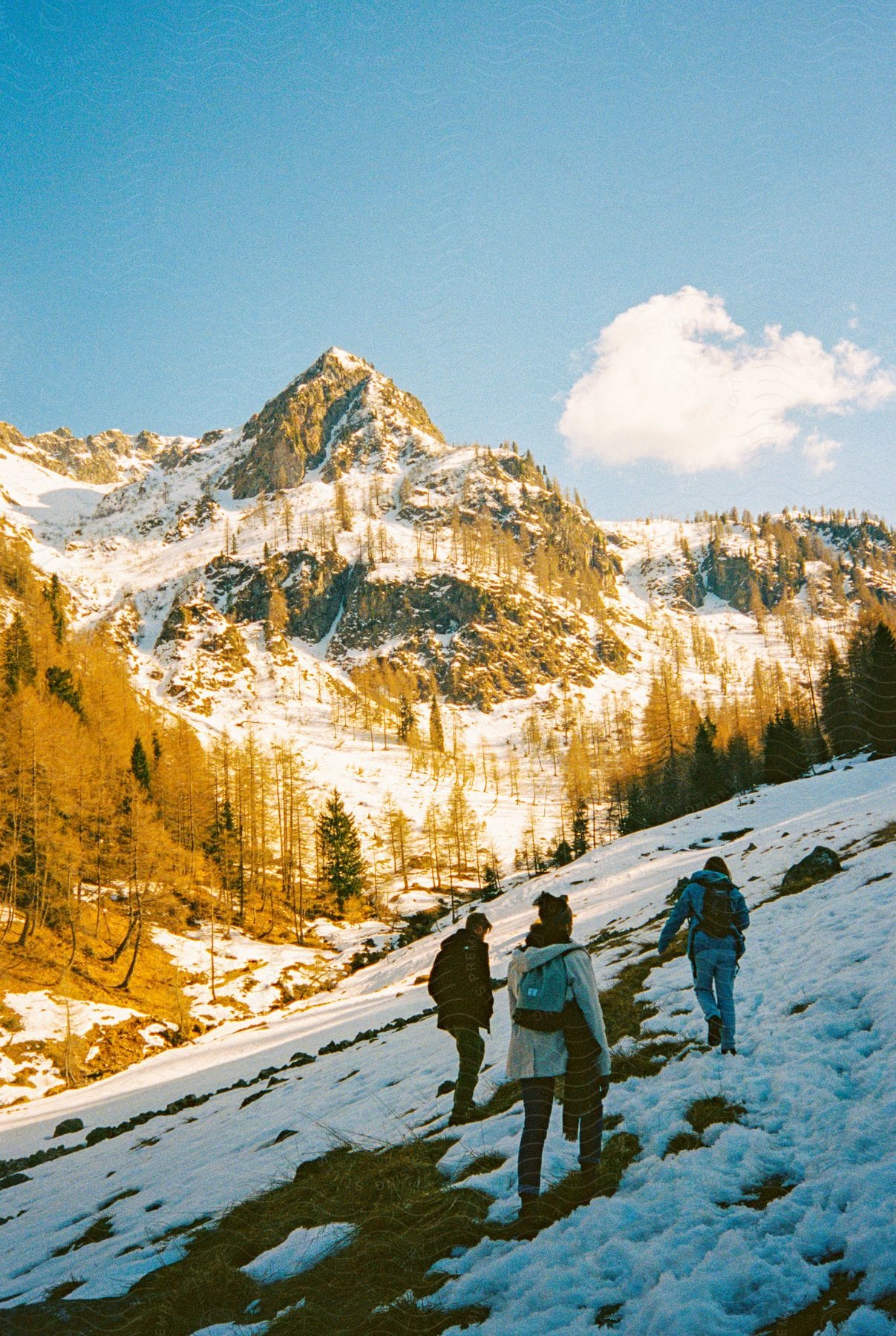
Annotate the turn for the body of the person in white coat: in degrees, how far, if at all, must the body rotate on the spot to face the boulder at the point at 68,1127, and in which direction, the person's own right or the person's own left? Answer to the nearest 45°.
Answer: approximately 45° to the person's own left

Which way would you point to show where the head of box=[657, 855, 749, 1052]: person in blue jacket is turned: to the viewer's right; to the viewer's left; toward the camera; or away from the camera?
away from the camera

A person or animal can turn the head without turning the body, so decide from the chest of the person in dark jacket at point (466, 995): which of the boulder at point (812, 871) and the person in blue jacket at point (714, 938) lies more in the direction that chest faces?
the boulder

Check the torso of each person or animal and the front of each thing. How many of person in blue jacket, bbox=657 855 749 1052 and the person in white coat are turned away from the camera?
2

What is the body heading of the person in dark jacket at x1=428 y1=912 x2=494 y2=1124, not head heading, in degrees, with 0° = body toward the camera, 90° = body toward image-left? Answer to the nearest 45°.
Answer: approximately 225°

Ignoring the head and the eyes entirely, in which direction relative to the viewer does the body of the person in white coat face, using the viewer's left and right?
facing away from the viewer

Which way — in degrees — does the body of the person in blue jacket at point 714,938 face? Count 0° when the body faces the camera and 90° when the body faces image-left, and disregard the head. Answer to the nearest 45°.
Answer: approximately 180°

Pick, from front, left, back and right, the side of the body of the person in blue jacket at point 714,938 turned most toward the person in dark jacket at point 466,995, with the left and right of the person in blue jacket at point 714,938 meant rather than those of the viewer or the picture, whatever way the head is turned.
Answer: left

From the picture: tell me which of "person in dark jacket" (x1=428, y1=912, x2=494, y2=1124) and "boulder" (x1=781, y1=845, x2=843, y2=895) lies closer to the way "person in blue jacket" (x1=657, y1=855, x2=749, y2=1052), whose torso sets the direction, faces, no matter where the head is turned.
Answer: the boulder
